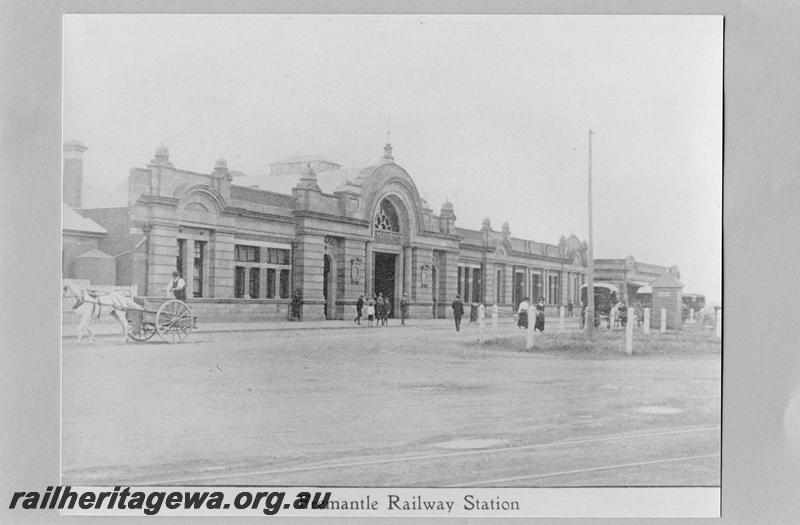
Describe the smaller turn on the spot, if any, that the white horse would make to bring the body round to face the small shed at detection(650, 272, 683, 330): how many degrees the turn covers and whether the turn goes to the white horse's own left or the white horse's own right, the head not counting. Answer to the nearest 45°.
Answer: approximately 180°

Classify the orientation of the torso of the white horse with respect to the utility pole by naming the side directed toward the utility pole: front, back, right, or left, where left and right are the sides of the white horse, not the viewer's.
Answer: back

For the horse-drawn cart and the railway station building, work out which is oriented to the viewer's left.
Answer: the horse-drawn cart

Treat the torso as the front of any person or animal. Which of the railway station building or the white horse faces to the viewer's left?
the white horse

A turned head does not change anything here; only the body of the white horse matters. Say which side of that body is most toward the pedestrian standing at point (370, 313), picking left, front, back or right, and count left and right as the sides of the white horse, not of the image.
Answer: back

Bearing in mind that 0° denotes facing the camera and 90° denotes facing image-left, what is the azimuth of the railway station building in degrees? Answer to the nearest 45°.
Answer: approximately 315°

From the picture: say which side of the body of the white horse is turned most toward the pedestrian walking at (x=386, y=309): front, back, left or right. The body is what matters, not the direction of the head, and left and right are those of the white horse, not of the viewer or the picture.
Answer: back

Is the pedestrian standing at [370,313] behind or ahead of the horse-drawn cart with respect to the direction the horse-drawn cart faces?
behind

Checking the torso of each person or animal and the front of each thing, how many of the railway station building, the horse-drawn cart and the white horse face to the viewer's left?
2

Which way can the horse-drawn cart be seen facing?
to the viewer's left

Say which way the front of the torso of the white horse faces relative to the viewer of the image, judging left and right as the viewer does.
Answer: facing to the left of the viewer

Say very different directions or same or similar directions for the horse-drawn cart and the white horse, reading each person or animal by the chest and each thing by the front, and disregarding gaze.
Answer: same or similar directions

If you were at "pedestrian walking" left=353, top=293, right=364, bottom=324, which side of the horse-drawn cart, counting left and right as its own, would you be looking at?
back
